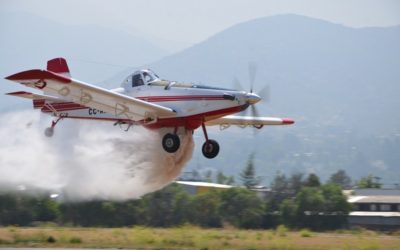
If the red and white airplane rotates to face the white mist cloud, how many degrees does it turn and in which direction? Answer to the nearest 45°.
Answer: approximately 180°

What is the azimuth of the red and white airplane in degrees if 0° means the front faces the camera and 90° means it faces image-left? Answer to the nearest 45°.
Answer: approximately 315°
